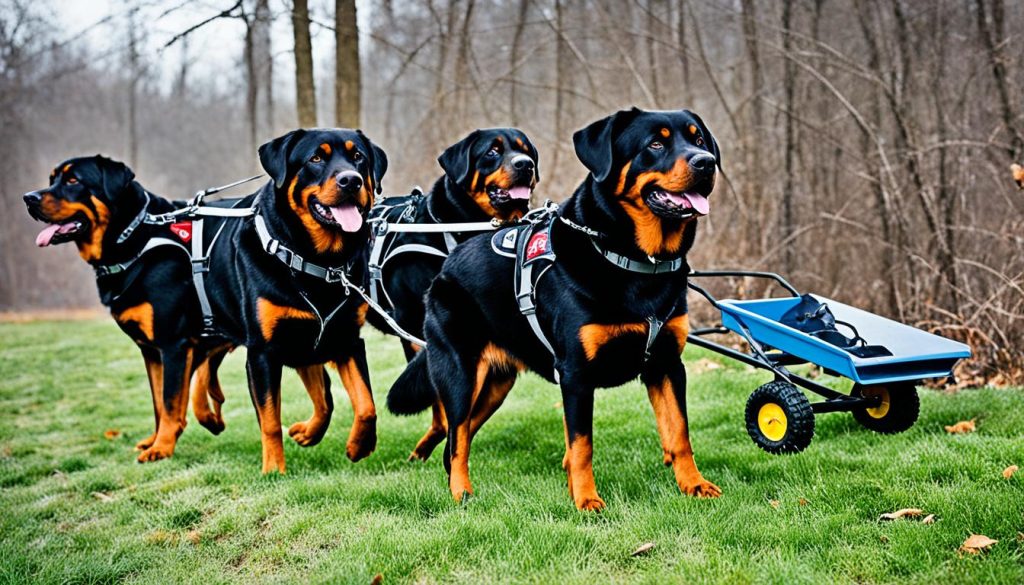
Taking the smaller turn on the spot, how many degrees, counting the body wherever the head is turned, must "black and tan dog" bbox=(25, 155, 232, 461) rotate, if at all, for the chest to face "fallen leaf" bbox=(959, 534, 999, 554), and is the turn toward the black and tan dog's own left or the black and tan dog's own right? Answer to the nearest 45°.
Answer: approximately 90° to the black and tan dog's own left

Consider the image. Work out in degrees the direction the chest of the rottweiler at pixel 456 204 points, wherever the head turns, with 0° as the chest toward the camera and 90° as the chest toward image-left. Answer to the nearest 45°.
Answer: approximately 315°

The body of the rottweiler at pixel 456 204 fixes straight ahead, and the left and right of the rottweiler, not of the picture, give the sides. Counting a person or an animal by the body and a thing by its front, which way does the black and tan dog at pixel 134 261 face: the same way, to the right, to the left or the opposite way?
to the right

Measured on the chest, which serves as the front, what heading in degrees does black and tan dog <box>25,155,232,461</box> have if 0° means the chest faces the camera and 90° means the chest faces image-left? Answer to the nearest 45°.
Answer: approximately 45°

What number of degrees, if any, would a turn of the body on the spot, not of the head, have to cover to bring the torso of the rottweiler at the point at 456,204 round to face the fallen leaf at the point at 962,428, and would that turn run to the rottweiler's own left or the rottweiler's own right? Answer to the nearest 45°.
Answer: approximately 45° to the rottweiler's own left

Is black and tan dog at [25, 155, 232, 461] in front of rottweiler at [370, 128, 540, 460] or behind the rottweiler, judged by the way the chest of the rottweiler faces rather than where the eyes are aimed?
behind
